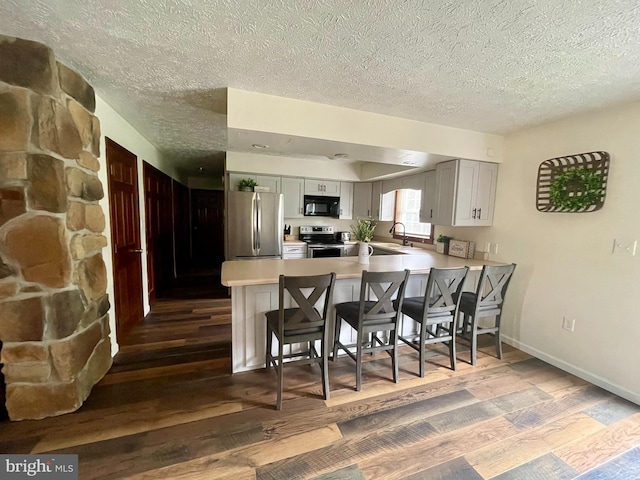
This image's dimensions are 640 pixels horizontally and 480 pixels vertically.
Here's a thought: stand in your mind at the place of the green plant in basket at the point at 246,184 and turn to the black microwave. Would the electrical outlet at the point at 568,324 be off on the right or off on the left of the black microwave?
right

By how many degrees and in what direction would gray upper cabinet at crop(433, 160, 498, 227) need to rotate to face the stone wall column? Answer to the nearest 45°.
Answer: approximately 90° to its right

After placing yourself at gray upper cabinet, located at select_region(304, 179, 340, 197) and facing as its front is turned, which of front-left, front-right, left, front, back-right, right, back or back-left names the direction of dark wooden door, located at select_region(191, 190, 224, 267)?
back-right

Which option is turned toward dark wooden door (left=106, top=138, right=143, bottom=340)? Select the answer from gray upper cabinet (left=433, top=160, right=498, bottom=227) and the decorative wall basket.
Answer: the decorative wall basket

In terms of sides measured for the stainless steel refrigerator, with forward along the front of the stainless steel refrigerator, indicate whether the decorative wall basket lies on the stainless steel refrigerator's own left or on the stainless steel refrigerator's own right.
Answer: on the stainless steel refrigerator's own left

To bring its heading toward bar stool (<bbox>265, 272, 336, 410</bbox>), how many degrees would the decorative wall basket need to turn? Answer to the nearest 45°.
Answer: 0° — it already faces it

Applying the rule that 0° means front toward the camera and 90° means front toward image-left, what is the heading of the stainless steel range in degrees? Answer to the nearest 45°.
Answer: approximately 0°

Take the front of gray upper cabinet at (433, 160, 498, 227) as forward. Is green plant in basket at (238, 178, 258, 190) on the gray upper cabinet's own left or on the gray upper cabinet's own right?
on the gray upper cabinet's own right

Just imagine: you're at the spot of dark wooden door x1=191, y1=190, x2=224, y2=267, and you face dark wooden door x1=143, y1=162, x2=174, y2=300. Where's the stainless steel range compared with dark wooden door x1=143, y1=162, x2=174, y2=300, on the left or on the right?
left

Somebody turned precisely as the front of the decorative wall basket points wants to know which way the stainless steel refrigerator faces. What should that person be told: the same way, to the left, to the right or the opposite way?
to the left

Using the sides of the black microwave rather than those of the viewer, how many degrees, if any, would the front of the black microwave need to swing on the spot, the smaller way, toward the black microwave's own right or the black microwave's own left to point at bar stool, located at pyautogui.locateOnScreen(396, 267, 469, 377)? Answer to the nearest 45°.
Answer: approximately 45° to the black microwave's own left
